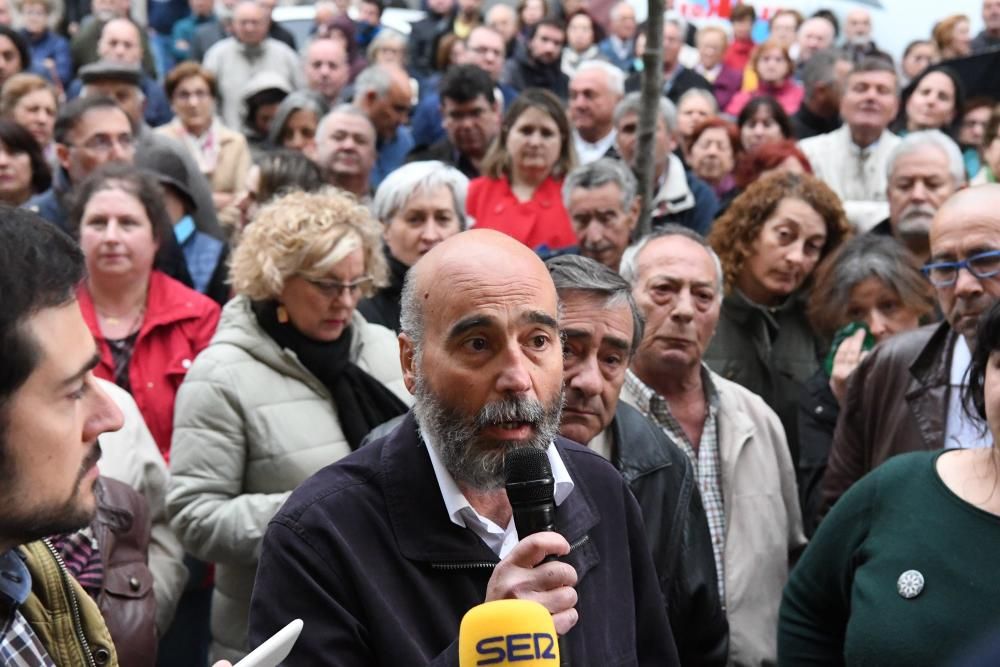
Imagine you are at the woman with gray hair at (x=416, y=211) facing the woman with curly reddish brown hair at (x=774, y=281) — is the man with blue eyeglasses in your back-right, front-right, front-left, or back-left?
front-right

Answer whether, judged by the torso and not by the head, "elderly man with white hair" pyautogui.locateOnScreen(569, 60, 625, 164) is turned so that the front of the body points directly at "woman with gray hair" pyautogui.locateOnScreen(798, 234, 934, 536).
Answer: no

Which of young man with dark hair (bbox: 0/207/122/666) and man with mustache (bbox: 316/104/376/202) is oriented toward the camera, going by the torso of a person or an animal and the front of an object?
the man with mustache

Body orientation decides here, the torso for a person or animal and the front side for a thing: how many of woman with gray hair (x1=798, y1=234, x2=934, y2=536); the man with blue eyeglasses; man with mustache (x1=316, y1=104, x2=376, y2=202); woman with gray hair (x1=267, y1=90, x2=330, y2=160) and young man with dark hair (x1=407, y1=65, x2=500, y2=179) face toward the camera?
5

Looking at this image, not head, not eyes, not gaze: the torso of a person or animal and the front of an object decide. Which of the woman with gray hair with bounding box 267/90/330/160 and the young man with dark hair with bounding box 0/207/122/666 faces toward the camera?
the woman with gray hair

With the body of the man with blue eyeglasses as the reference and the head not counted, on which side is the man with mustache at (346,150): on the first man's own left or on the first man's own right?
on the first man's own right

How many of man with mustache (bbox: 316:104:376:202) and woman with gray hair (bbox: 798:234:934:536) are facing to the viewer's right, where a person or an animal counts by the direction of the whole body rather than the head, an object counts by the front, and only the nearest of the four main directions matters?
0

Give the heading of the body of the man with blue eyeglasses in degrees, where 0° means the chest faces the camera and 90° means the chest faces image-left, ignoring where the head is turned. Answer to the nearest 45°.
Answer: approximately 0°

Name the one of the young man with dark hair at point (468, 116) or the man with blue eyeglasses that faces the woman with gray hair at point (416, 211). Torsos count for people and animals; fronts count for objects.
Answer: the young man with dark hair

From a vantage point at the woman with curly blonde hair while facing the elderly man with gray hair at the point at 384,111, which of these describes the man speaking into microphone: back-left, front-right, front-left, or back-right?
back-right

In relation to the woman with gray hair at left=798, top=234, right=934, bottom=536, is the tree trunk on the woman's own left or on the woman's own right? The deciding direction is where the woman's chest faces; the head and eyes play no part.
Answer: on the woman's own right

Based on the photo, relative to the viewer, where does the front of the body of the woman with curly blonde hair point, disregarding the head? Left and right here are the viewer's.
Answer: facing the viewer and to the right of the viewer

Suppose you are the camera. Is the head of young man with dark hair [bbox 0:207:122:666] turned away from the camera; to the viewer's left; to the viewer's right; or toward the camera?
to the viewer's right

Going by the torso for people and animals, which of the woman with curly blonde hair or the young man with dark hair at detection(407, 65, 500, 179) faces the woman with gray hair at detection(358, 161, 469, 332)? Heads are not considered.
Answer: the young man with dark hair

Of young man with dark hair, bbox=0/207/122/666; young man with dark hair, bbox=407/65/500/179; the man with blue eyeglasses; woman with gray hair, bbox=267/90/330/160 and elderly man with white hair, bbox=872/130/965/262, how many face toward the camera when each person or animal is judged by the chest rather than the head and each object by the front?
4

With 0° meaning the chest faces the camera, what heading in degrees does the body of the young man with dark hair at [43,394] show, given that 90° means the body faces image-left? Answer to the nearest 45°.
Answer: approximately 270°

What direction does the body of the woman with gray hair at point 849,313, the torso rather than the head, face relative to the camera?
toward the camera

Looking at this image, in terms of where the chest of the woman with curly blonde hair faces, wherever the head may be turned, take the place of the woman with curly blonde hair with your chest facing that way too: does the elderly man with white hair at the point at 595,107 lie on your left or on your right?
on your left

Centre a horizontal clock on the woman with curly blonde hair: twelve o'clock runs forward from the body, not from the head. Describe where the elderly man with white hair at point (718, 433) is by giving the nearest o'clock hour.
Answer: The elderly man with white hair is roughly at 11 o'clock from the woman with curly blonde hair.

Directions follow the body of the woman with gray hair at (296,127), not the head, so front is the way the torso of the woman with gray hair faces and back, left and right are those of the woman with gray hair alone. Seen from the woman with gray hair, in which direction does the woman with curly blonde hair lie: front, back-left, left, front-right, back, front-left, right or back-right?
front

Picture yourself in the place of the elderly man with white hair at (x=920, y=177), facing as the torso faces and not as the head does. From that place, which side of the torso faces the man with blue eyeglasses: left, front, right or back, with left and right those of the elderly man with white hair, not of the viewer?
front
